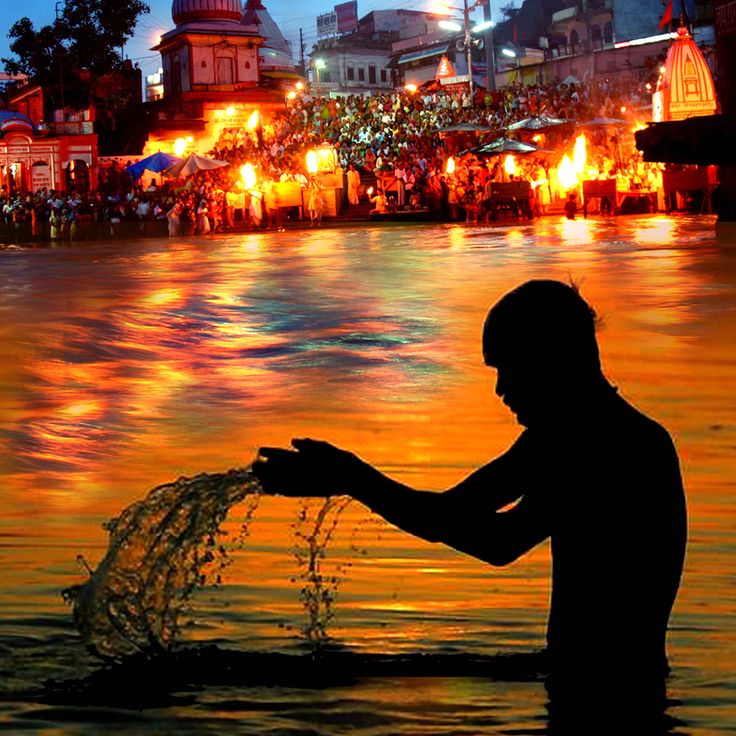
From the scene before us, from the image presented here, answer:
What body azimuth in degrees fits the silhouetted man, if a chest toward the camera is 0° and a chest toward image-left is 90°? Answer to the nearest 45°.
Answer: approximately 90°

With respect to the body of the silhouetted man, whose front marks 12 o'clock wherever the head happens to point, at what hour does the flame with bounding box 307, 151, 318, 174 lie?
The flame is roughly at 3 o'clock from the silhouetted man.

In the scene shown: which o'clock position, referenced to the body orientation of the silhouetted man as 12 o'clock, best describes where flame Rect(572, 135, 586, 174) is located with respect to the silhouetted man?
The flame is roughly at 3 o'clock from the silhouetted man.

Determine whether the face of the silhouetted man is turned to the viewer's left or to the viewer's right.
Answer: to the viewer's left

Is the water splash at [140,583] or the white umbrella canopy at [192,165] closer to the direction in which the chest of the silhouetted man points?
the water splash

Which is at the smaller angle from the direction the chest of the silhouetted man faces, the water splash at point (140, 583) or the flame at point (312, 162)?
the water splash

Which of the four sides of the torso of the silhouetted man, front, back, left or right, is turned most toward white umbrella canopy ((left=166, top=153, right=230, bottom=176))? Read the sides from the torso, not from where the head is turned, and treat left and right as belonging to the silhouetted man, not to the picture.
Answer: right
